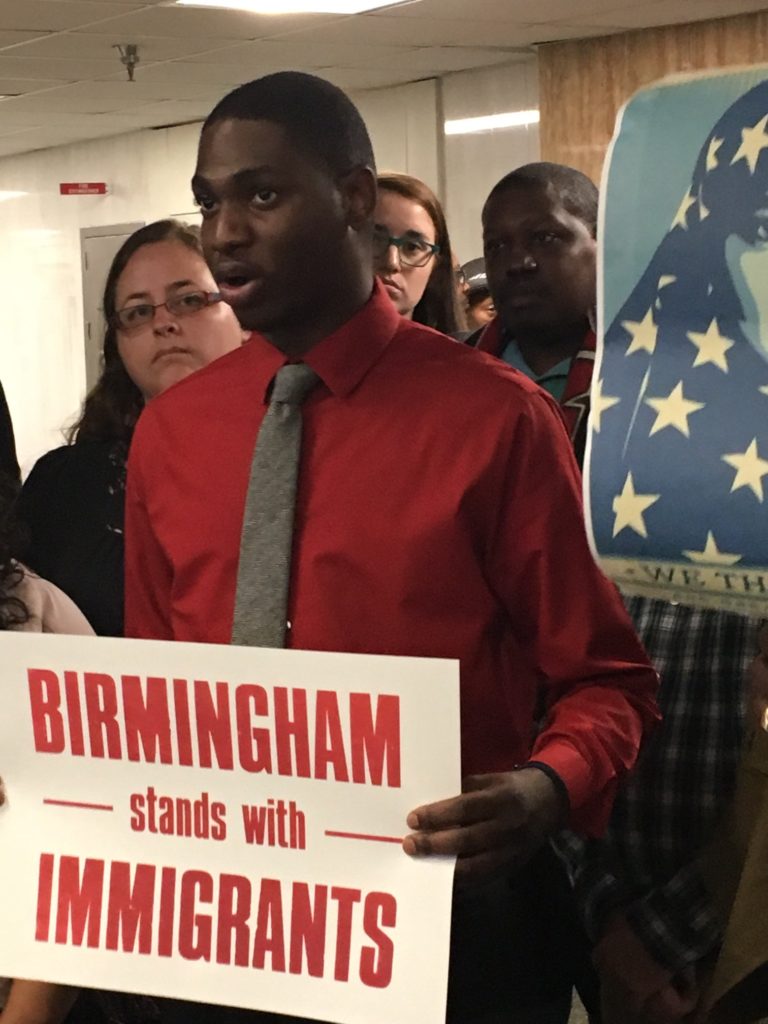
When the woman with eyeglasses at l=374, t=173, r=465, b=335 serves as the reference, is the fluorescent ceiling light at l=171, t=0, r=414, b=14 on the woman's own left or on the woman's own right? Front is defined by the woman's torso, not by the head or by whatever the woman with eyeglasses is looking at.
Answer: on the woman's own right

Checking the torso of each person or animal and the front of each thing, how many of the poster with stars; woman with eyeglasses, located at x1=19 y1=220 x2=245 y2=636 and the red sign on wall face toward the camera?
3

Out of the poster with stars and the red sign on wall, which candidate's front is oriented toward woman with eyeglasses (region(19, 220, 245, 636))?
the red sign on wall

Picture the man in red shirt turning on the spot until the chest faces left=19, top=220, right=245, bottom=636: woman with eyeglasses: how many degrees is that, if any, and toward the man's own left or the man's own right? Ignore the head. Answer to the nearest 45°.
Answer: approximately 90° to the man's own right

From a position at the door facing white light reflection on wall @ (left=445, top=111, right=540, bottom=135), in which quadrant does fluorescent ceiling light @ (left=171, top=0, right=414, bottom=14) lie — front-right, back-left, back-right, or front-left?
front-right

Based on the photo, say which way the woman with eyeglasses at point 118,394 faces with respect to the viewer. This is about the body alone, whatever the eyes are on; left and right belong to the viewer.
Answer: facing the viewer

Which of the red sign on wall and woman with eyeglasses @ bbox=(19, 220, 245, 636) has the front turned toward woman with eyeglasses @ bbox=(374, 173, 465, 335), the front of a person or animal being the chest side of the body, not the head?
the red sign on wall

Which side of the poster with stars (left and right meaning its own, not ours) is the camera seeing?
front

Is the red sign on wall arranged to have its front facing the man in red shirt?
yes

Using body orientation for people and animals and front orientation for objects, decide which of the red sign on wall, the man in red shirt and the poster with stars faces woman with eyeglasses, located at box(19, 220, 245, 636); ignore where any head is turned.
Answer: the red sign on wall

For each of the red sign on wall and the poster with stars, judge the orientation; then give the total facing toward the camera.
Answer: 2

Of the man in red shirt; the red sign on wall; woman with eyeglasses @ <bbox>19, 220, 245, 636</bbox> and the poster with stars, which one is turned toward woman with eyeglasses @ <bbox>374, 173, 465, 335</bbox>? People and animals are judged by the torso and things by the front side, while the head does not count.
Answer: the red sign on wall

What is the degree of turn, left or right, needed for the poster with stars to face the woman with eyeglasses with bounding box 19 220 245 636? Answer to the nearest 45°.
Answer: approximately 135° to its right

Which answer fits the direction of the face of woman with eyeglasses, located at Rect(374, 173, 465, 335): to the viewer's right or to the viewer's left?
to the viewer's left

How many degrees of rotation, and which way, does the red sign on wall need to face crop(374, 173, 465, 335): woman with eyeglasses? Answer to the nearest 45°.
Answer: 0° — it already faces them

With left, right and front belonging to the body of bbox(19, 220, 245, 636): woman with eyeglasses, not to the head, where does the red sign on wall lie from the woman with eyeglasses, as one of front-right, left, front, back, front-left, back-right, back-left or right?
back
